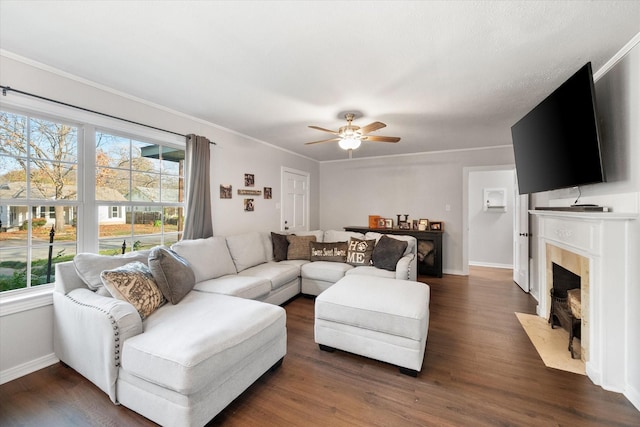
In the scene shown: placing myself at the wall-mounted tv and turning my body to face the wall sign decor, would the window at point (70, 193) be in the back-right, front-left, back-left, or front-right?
front-left

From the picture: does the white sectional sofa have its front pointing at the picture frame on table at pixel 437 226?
no

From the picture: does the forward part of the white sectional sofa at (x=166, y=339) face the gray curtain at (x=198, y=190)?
no

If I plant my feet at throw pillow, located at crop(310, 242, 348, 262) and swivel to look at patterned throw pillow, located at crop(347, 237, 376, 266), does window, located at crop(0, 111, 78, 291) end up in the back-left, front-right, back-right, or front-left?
back-right

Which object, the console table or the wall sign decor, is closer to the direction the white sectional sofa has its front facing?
the console table

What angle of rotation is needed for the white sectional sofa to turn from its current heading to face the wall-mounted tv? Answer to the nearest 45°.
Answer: approximately 45° to its left

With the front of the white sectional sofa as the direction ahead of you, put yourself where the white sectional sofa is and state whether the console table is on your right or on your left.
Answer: on your left

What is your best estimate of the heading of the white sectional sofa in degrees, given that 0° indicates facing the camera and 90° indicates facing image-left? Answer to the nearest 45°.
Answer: approximately 315°

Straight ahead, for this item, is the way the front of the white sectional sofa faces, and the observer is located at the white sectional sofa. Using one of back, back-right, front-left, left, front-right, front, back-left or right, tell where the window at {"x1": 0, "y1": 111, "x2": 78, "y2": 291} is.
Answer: back

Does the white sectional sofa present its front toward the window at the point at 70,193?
no

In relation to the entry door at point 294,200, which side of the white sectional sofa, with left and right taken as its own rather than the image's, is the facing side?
left

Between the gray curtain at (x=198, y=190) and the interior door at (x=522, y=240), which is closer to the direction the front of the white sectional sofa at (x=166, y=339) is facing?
the interior door

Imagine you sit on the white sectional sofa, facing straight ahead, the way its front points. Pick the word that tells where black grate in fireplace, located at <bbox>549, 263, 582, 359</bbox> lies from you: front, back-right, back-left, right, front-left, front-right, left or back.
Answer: front-left

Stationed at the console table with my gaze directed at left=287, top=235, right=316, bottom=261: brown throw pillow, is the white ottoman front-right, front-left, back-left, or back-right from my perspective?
front-left

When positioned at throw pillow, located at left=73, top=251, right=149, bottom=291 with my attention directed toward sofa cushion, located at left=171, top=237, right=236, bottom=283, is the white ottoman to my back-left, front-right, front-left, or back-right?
front-right
